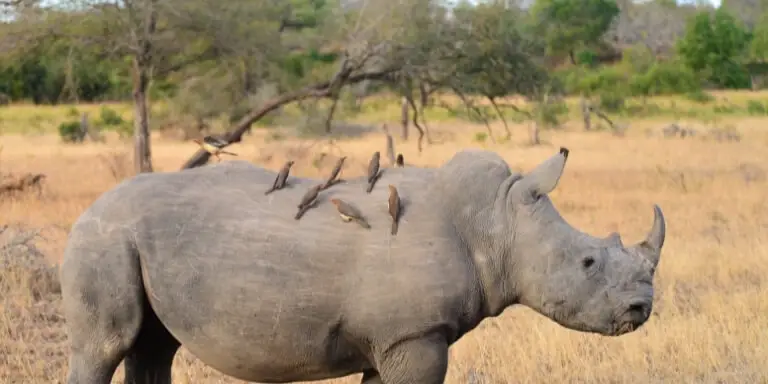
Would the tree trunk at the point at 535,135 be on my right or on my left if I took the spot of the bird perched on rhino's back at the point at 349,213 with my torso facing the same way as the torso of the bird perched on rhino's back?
on my right

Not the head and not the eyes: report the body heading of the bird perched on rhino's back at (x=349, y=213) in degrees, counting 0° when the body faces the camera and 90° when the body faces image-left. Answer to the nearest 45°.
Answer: approximately 90°

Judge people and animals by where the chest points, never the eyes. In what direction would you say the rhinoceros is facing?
to the viewer's right

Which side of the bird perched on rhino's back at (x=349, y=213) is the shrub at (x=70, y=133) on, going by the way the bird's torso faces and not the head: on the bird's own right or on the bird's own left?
on the bird's own right
